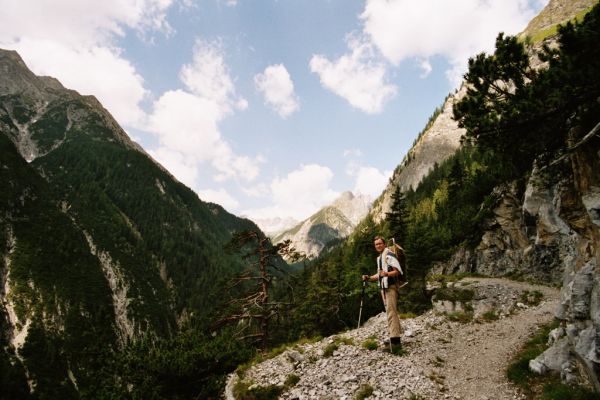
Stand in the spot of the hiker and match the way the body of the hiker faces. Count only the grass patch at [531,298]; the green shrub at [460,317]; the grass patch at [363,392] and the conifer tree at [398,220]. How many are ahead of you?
1

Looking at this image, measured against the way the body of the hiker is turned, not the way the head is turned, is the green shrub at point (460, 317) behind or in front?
behind

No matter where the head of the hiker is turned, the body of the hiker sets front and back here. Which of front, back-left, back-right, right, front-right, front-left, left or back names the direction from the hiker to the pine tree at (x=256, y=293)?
right

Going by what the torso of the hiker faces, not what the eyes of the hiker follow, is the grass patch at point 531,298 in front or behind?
behind

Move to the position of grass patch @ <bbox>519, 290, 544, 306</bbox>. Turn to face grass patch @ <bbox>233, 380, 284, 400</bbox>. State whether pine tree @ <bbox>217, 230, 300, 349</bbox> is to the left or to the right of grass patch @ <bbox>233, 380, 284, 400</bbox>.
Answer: right

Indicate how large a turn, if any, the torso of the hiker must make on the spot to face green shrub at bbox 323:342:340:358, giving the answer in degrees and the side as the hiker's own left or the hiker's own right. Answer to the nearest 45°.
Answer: approximately 45° to the hiker's own right

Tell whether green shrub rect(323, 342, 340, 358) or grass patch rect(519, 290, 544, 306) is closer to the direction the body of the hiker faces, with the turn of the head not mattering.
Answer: the green shrub

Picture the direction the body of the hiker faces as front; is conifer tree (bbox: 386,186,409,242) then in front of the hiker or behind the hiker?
behind
